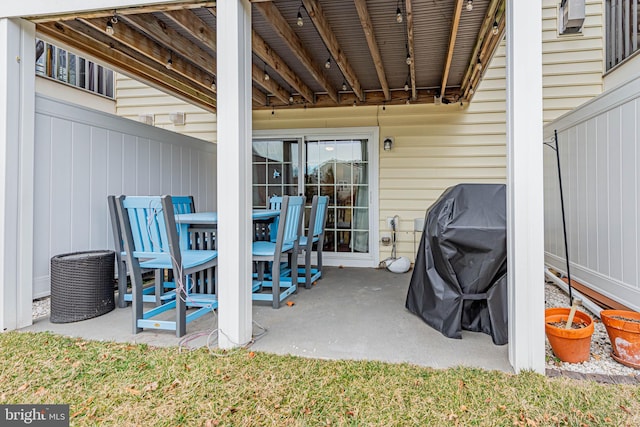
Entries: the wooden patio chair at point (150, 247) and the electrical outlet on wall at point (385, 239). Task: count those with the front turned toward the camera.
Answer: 1

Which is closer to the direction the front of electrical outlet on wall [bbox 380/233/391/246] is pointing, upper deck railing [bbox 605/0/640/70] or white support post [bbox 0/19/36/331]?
the white support post

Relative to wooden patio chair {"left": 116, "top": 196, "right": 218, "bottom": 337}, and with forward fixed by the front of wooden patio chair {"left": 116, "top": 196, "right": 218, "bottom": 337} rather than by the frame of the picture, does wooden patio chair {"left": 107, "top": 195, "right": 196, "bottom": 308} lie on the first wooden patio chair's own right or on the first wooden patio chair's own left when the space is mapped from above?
on the first wooden patio chair's own left

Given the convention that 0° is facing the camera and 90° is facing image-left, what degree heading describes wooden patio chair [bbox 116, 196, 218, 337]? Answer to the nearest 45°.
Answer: approximately 225°

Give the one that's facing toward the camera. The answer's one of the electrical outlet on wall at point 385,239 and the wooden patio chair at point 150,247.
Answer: the electrical outlet on wall

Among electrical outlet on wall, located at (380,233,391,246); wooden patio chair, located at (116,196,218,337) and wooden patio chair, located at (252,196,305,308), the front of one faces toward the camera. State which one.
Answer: the electrical outlet on wall

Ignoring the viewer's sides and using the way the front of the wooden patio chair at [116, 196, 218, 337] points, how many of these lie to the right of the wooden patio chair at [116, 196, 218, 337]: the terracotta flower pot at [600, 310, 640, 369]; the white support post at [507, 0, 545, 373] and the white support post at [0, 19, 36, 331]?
2

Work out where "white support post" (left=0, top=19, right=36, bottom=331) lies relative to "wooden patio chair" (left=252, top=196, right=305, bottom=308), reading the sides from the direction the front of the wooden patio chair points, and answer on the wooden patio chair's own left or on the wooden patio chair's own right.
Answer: on the wooden patio chair's own left

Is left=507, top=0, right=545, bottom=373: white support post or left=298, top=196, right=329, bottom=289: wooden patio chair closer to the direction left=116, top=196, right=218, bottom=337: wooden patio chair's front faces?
the wooden patio chair

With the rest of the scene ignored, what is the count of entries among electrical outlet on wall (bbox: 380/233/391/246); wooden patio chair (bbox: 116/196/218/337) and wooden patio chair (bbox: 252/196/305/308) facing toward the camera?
1

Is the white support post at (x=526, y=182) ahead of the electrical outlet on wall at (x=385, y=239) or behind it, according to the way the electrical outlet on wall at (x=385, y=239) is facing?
ahead

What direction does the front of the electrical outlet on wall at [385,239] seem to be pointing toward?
toward the camera

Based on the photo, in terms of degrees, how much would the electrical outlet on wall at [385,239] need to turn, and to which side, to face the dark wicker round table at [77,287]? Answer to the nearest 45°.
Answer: approximately 45° to its right

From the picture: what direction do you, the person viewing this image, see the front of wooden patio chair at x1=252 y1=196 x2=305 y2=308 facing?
facing away from the viewer and to the left of the viewer
